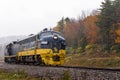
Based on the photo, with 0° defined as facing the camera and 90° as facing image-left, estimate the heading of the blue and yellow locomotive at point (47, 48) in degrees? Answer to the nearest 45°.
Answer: approximately 315°
